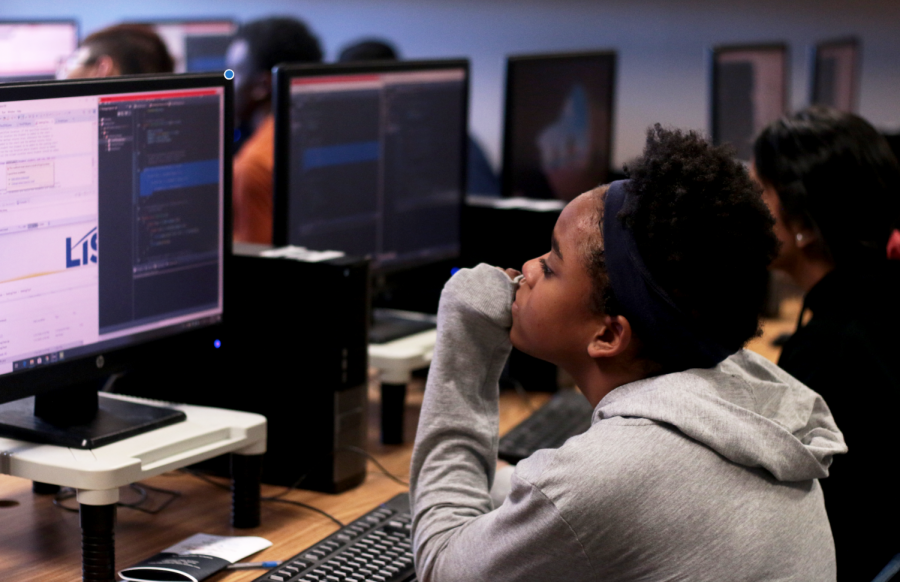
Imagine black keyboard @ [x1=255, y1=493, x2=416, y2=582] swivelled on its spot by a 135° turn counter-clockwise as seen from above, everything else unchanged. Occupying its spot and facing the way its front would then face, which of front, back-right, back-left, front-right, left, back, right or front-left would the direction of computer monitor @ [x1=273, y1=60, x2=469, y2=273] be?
front

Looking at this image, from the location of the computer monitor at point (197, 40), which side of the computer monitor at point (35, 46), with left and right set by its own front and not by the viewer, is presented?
left

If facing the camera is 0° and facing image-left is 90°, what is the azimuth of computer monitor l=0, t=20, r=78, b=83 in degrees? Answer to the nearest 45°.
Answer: approximately 315°

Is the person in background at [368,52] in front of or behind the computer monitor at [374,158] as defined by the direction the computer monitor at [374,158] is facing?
behind

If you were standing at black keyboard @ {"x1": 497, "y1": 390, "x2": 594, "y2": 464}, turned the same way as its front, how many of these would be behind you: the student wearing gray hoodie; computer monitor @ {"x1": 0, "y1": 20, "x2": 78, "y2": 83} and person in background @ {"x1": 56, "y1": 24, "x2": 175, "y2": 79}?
2

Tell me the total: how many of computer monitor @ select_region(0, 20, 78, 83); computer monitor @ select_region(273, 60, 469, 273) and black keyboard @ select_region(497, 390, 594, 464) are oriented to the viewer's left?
0

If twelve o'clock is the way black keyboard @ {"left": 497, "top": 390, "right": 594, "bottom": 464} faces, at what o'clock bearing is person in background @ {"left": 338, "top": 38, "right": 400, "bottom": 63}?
The person in background is roughly at 7 o'clock from the black keyboard.

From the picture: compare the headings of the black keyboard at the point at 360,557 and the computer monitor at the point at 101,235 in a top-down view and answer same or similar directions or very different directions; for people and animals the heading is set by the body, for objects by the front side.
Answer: same or similar directions

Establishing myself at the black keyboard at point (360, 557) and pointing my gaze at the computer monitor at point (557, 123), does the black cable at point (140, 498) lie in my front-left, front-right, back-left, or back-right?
front-left

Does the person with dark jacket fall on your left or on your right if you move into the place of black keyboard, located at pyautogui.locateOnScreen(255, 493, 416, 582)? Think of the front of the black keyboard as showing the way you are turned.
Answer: on your left
